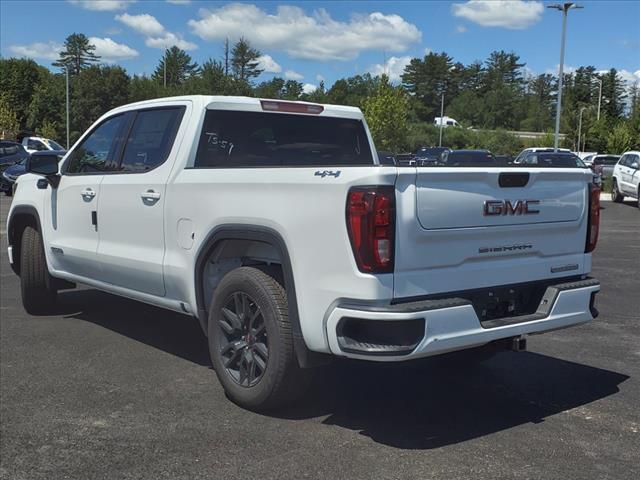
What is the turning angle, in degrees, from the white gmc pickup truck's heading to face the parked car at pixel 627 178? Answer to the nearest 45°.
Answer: approximately 90° to its right

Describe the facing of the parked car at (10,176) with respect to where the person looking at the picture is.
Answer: facing the viewer and to the left of the viewer

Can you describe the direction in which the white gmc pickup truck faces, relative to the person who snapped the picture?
facing away from the viewer and to the left of the viewer

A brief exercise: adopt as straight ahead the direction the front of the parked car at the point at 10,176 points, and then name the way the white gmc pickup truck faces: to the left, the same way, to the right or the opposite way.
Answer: to the right

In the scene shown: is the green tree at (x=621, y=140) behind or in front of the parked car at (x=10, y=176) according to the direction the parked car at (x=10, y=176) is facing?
behind

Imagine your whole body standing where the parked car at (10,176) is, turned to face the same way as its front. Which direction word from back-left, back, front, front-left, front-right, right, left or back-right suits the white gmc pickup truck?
front-left

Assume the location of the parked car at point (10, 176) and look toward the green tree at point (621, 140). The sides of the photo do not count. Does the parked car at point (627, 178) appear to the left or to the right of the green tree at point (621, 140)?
right

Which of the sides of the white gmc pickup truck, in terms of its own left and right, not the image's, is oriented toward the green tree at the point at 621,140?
right

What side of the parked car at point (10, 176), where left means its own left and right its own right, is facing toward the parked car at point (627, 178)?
left

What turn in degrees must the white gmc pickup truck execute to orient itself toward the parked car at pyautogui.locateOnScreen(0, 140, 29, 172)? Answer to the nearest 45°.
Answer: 0° — it already faces it

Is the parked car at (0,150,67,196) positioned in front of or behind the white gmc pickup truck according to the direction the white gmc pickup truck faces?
in front

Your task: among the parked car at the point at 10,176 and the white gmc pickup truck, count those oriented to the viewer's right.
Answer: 0
